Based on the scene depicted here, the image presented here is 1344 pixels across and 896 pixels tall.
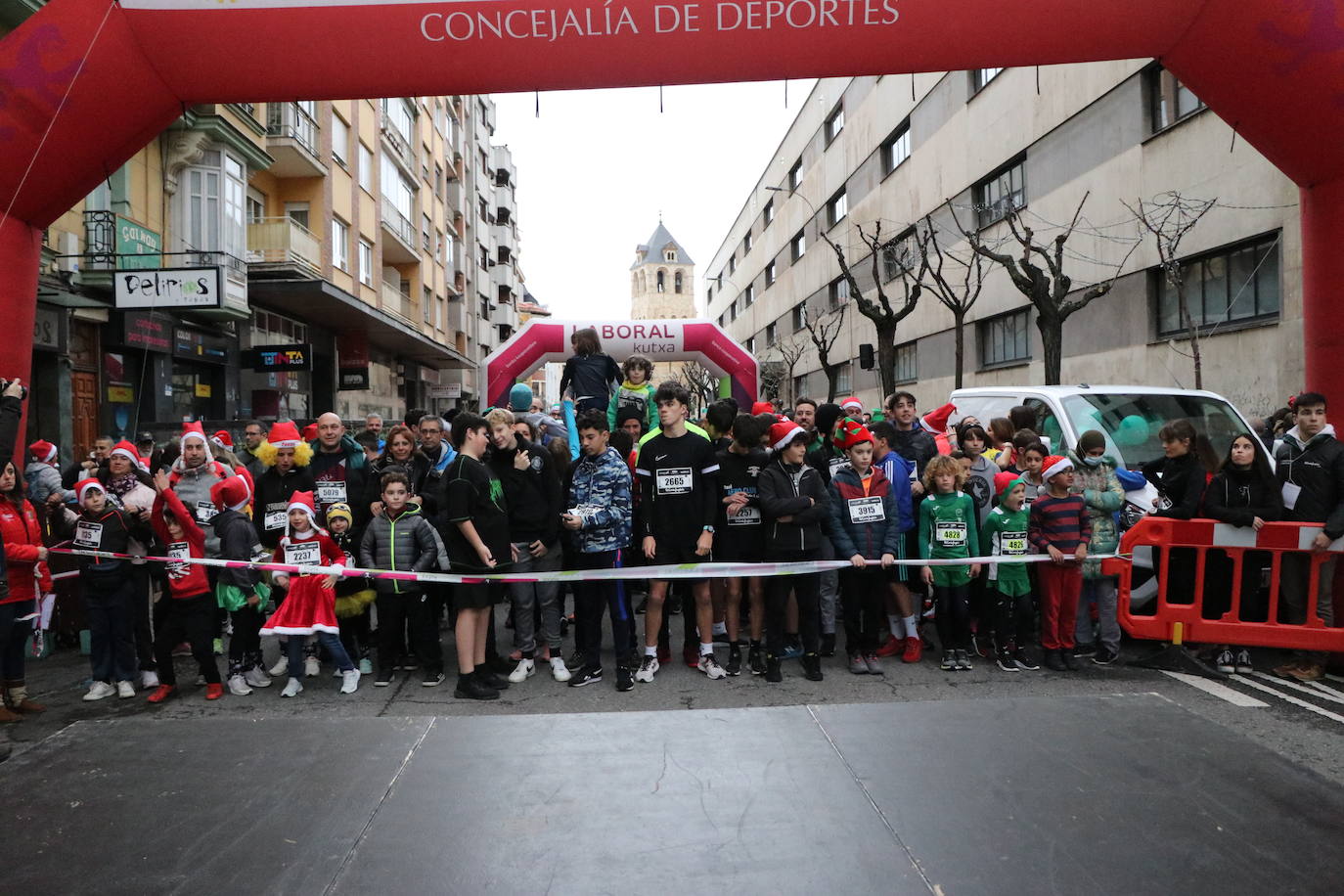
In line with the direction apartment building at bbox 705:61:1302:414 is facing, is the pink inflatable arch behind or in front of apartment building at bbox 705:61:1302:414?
in front

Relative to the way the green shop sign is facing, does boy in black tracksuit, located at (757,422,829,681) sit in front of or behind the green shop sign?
in front

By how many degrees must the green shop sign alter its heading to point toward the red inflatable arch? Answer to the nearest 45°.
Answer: approximately 45° to its right

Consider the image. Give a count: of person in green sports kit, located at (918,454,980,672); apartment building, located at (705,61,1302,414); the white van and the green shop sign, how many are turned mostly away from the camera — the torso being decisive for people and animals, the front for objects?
0

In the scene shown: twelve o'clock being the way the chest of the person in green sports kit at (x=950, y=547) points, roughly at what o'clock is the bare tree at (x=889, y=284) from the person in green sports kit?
The bare tree is roughly at 6 o'clock from the person in green sports kit.

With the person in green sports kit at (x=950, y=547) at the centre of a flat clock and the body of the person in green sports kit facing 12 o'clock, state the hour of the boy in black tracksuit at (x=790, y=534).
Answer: The boy in black tracksuit is roughly at 2 o'clock from the person in green sports kit.

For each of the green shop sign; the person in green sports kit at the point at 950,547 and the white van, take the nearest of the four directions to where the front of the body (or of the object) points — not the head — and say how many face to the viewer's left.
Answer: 0

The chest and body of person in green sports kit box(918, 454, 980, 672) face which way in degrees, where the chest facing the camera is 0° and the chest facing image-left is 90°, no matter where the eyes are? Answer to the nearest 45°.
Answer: approximately 0°

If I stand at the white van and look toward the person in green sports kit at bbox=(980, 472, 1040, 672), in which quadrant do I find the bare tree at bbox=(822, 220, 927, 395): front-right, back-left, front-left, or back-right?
back-right

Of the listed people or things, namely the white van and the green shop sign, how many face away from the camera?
0

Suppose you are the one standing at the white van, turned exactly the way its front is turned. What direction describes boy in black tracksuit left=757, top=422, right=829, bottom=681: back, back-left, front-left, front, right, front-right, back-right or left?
right

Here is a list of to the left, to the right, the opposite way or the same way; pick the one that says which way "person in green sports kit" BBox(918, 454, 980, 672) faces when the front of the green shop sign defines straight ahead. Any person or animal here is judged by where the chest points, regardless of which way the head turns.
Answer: to the right

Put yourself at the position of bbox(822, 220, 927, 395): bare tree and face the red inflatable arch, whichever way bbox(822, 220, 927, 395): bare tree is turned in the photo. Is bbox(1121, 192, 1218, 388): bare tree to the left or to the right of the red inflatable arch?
left

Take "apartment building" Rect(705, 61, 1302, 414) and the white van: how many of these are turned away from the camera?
0

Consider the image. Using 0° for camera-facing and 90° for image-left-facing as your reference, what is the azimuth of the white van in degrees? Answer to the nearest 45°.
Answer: approximately 315°
